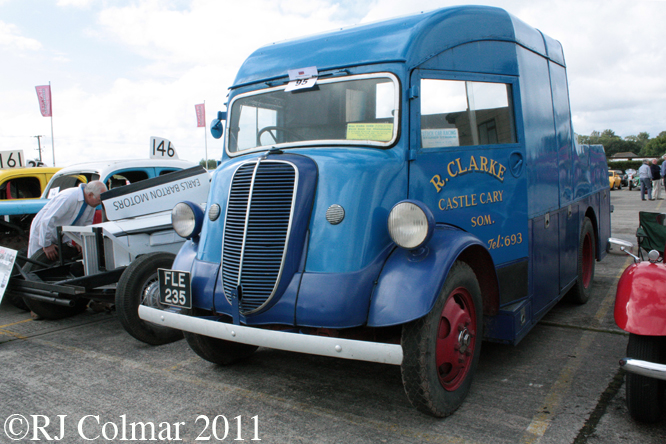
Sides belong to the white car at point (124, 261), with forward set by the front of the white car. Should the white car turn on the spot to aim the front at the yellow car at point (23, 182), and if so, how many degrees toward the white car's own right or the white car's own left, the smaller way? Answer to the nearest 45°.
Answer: approximately 135° to the white car's own right

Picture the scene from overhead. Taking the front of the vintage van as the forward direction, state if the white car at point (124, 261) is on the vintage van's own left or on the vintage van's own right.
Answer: on the vintage van's own right

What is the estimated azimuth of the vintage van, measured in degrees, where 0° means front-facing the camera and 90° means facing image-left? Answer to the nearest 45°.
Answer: approximately 45°

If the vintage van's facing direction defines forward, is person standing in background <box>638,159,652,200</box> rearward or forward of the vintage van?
rearward

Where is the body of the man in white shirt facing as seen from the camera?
to the viewer's right

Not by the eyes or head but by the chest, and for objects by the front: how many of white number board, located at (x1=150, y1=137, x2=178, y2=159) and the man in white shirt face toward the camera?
1

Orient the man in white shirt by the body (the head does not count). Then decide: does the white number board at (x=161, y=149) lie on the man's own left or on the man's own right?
on the man's own left

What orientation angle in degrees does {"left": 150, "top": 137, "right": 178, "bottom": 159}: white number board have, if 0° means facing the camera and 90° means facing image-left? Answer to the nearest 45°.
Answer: approximately 0°

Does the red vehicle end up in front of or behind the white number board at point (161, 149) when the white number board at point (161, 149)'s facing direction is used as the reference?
in front
